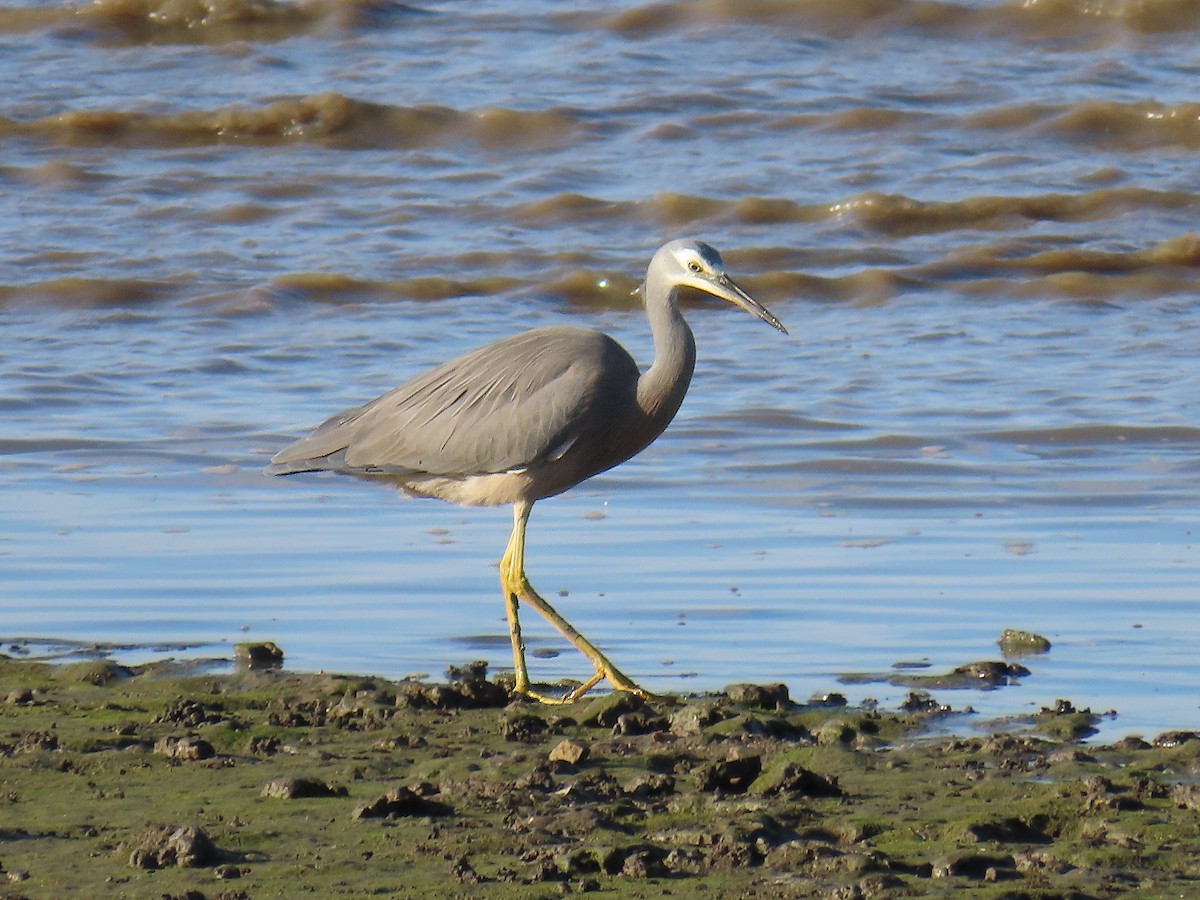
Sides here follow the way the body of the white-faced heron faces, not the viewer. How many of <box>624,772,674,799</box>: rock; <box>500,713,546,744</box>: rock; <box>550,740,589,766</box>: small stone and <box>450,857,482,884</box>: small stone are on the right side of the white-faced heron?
4

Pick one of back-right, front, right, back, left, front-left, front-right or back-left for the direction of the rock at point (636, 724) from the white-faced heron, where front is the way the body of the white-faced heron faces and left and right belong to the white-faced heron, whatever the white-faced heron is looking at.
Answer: right

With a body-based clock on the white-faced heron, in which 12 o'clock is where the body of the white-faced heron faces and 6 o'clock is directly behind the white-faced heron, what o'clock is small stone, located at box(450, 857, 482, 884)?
The small stone is roughly at 3 o'clock from the white-faced heron.

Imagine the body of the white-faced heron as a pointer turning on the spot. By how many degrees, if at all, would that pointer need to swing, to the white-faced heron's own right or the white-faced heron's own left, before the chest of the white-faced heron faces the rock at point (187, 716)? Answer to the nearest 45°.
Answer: approximately 135° to the white-faced heron's own right

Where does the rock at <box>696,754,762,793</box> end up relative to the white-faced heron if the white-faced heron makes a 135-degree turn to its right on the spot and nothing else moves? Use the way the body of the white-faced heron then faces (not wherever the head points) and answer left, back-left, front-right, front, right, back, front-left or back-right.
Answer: front-left

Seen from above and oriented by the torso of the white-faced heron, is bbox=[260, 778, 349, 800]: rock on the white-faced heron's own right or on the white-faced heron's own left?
on the white-faced heron's own right

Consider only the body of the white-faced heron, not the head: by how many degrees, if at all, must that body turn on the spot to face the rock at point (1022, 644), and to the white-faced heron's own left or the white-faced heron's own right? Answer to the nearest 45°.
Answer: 0° — it already faces it

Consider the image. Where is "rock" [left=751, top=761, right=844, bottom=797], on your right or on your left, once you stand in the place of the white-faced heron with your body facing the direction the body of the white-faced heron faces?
on your right

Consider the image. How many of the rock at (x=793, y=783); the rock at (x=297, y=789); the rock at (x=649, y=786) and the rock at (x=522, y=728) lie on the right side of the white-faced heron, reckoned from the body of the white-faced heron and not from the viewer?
4

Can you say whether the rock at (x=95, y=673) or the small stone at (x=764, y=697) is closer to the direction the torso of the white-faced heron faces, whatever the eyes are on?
the small stone

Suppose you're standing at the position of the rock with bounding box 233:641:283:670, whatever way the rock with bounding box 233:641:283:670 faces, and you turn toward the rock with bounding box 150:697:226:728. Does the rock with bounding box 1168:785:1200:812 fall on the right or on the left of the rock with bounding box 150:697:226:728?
left

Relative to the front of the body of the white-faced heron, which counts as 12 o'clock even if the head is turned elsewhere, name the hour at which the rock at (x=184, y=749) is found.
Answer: The rock is roughly at 4 o'clock from the white-faced heron.

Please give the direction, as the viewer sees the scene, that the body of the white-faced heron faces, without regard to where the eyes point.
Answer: to the viewer's right
